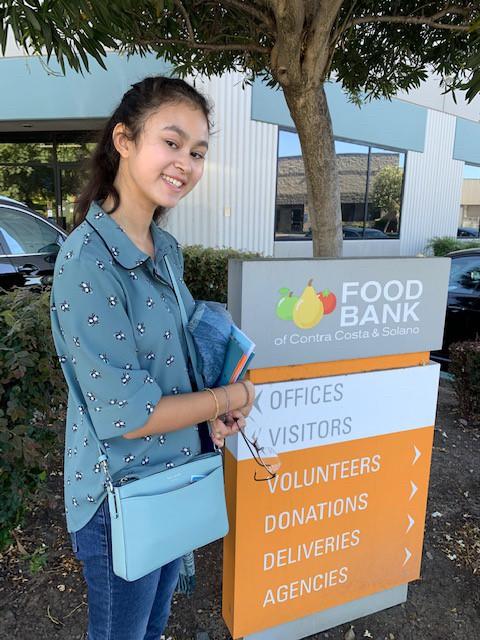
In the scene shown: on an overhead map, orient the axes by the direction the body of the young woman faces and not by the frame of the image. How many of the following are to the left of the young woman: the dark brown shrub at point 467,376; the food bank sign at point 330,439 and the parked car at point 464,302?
3

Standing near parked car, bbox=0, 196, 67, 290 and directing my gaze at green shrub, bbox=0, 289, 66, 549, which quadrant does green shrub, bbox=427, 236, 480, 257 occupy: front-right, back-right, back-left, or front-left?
back-left

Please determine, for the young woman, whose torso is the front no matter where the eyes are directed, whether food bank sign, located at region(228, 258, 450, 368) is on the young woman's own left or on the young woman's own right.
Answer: on the young woman's own left

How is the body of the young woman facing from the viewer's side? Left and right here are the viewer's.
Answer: facing the viewer and to the right of the viewer

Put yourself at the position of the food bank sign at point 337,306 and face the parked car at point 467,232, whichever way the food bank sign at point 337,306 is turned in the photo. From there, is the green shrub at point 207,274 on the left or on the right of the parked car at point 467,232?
left

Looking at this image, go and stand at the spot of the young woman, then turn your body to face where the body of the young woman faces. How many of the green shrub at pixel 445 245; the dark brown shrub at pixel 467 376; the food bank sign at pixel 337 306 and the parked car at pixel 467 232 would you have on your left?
4

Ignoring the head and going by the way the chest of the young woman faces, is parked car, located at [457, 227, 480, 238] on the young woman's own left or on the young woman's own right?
on the young woman's own left

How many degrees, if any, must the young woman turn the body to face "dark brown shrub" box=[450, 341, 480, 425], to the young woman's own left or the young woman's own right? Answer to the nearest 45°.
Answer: approximately 90° to the young woman's own left

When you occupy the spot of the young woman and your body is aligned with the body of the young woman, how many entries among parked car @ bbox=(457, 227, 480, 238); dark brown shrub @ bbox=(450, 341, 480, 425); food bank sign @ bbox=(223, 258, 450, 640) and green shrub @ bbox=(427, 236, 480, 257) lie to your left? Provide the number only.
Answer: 4

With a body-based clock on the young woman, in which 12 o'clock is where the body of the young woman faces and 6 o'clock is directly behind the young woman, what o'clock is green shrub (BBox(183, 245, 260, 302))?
The green shrub is roughly at 8 o'clock from the young woman.

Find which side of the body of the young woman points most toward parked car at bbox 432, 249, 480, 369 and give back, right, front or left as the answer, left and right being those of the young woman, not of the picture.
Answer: left

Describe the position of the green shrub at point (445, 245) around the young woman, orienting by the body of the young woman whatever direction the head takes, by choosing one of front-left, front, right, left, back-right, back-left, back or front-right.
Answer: left
